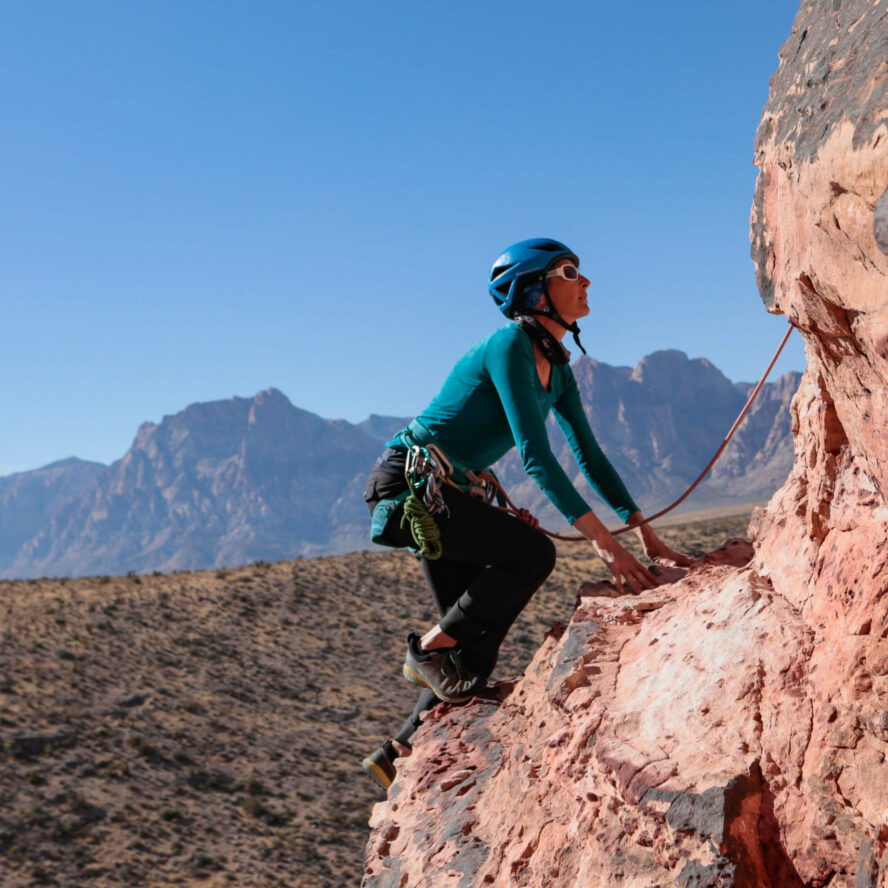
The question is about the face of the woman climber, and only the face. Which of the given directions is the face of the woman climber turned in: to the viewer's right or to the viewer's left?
to the viewer's right

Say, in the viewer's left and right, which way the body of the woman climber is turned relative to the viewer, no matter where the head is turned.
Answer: facing to the right of the viewer
